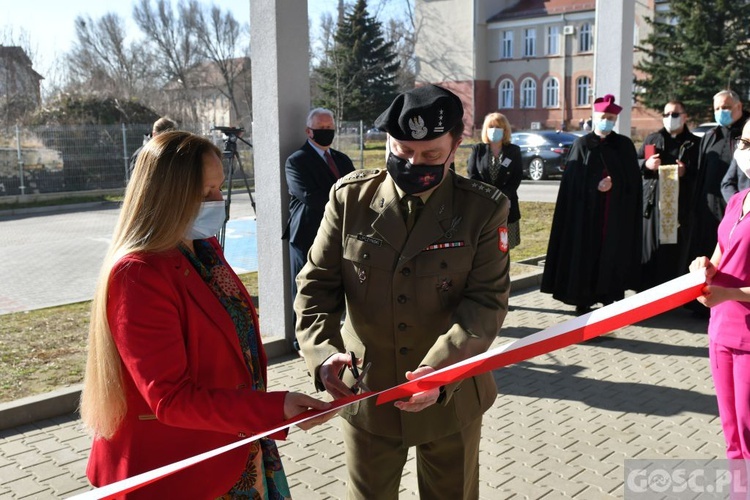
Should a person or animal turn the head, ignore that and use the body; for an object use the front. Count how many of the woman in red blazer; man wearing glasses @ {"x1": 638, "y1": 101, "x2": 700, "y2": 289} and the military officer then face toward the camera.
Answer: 2

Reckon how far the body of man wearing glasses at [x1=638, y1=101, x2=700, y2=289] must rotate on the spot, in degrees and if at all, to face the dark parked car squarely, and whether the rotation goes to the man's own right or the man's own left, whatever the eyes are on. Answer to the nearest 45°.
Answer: approximately 180°

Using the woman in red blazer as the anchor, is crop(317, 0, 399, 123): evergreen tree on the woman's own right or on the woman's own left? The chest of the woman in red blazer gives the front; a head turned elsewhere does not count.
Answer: on the woman's own left

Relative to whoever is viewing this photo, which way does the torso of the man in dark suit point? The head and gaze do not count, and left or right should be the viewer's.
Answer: facing the viewer and to the right of the viewer

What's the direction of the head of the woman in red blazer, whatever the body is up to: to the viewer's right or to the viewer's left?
to the viewer's right

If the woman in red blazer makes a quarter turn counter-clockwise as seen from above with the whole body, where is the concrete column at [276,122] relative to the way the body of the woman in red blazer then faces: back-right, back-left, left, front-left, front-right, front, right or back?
front

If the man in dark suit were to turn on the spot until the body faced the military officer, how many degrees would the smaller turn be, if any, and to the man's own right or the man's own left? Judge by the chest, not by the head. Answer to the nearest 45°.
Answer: approximately 45° to the man's own right

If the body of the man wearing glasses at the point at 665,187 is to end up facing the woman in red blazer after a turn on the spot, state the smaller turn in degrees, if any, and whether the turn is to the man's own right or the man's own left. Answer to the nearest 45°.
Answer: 0° — they already face them

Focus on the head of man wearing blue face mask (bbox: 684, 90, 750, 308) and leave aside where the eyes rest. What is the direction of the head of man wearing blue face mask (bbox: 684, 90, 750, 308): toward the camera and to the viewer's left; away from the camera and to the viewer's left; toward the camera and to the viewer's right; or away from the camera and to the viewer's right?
toward the camera and to the viewer's left

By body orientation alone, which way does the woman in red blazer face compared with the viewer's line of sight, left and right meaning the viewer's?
facing to the right of the viewer

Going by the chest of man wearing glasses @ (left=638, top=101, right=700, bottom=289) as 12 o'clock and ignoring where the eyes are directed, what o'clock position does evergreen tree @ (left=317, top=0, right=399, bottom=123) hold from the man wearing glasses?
The evergreen tree is roughly at 5 o'clock from the man wearing glasses.

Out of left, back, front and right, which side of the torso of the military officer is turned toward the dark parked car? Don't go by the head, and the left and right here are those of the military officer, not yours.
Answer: back

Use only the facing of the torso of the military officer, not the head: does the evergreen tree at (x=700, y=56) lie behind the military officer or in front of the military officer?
behind
